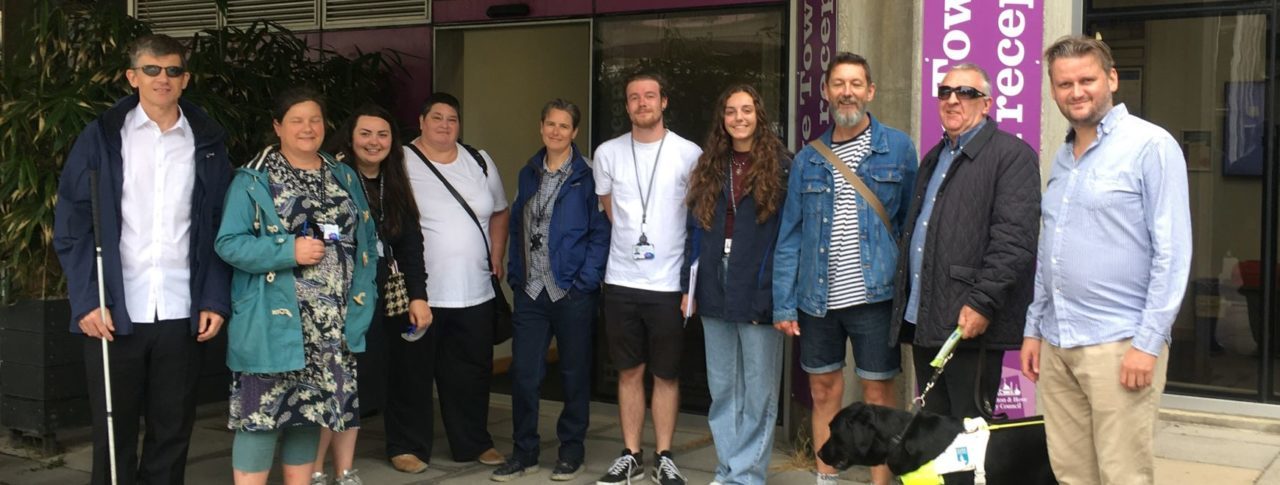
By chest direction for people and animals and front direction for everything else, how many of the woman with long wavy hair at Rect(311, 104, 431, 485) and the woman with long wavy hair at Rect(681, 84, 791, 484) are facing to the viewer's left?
0

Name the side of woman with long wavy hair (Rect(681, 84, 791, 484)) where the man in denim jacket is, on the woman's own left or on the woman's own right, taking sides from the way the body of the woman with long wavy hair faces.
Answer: on the woman's own left

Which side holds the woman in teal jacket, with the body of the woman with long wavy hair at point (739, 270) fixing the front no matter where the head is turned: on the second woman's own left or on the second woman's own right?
on the second woman's own right

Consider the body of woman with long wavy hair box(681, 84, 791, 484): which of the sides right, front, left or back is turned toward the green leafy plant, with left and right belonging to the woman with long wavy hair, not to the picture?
right

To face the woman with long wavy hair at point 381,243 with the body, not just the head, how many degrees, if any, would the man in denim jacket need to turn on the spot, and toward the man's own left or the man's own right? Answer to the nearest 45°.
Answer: approximately 90° to the man's own right
